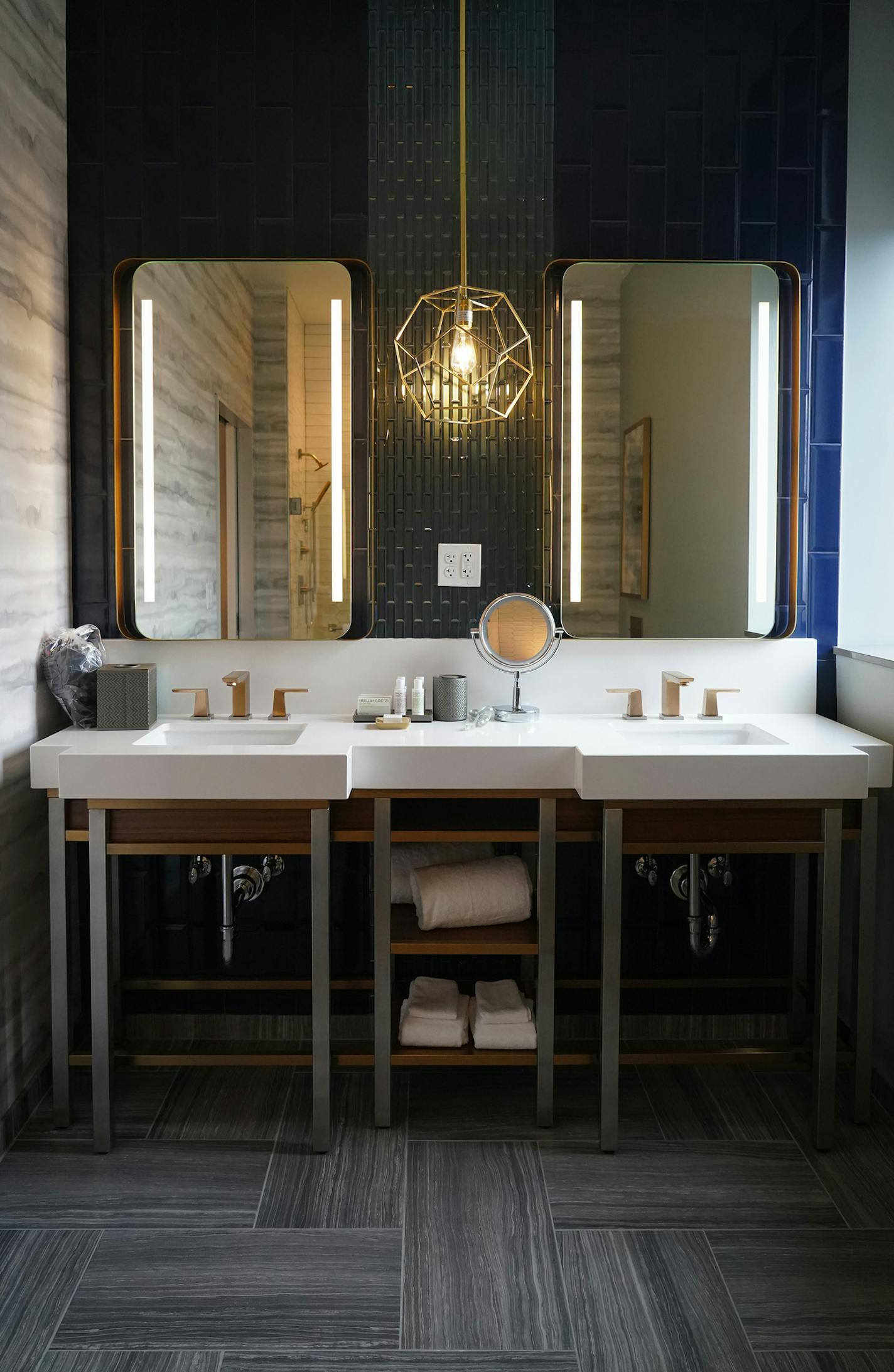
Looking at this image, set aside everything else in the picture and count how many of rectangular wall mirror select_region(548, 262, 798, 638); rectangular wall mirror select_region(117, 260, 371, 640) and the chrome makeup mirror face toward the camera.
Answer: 3

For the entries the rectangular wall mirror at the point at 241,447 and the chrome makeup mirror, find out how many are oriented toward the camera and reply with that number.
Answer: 2

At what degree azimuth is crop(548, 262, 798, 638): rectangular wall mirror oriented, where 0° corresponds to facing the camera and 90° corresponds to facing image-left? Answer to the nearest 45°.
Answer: approximately 0°
